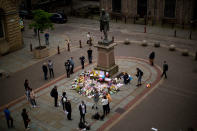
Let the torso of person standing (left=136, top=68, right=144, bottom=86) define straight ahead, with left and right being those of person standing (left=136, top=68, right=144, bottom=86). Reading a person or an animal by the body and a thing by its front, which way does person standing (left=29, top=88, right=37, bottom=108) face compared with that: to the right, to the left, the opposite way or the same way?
the opposite way

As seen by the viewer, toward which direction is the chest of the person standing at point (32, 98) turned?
to the viewer's right

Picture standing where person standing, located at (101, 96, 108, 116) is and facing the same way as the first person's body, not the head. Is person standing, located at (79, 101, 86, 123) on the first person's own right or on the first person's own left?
on the first person's own left

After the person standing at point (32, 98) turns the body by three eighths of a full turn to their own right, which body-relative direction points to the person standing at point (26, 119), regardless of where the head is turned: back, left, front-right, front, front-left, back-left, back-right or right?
front-left

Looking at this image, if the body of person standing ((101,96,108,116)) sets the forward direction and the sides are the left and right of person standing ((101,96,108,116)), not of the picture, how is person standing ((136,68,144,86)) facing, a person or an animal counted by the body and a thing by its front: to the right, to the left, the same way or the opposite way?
to the left

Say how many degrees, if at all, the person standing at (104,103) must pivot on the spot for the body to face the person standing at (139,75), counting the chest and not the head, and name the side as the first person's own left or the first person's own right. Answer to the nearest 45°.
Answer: approximately 45° to the first person's own right

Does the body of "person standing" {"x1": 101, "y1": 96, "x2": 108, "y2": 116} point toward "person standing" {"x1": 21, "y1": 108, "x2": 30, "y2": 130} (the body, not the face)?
no

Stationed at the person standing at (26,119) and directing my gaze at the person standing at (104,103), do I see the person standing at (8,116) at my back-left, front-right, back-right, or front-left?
back-left

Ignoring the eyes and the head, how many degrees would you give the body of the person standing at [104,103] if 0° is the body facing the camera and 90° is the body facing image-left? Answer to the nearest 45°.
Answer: approximately 180°

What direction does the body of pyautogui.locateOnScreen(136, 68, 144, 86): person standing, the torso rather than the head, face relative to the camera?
to the viewer's left

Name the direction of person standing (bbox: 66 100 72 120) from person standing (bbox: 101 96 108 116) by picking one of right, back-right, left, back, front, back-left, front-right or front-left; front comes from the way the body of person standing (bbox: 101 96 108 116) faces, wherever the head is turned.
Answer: left

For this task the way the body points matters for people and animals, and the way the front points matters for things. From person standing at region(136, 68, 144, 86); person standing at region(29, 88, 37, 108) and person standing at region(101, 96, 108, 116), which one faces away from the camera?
person standing at region(101, 96, 108, 116)

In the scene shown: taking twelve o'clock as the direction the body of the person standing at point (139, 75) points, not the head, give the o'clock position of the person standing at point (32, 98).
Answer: the person standing at point (32, 98) is roughly at 11 o'clock from the person standing at point (139, 75).

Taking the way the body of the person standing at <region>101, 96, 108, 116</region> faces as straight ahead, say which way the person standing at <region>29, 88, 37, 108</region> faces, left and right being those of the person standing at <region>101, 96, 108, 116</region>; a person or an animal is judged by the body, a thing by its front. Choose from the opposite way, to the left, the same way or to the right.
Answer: to the right

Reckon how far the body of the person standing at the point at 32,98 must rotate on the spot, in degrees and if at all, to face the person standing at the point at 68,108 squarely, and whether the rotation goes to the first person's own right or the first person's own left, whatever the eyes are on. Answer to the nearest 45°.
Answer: approximately 45° to the first person's own right

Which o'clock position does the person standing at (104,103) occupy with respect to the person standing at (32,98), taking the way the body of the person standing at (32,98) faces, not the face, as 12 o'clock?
the person standing at (104,103) is roughly at 1 o'clock from the person standing at (32,98).

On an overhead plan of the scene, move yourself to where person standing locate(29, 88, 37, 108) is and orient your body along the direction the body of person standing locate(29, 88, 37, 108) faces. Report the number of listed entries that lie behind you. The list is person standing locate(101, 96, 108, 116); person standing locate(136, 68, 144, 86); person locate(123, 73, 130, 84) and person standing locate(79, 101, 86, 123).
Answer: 0

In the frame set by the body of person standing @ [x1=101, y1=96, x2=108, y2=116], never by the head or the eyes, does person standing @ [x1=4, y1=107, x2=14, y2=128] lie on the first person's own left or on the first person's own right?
on the first person's own left

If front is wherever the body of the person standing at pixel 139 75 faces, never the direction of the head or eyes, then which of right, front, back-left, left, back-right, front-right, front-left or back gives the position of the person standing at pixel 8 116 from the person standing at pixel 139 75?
front-left

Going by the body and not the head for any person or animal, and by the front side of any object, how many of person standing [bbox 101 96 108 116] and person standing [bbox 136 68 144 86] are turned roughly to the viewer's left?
1
